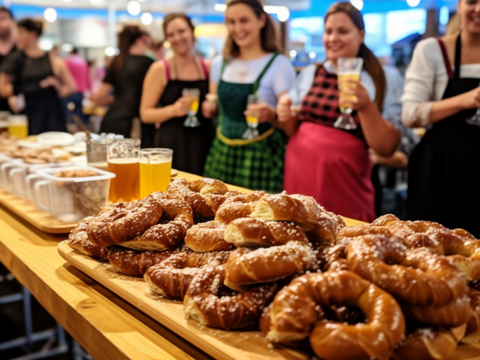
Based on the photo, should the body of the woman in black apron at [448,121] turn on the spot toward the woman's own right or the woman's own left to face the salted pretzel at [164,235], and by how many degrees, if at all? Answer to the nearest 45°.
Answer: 0° — they already face it

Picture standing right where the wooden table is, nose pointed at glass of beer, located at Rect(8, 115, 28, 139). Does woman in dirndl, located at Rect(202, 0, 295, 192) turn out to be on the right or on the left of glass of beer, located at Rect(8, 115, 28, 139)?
right

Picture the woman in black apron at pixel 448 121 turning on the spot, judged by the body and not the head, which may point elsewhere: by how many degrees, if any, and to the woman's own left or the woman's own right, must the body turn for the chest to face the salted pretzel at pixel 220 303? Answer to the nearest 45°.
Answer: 0° — they already face it

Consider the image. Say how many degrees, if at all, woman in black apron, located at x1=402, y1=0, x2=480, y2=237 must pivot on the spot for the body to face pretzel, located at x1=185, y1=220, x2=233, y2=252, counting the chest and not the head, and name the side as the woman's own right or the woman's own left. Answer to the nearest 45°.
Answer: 0° — they already face it

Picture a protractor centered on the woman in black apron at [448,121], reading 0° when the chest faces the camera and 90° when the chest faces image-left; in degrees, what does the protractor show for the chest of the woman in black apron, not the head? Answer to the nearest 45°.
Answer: approximately 0°

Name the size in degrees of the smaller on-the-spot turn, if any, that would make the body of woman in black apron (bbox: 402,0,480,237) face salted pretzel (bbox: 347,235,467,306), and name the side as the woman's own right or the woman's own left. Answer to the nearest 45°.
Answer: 0° — they already face it
